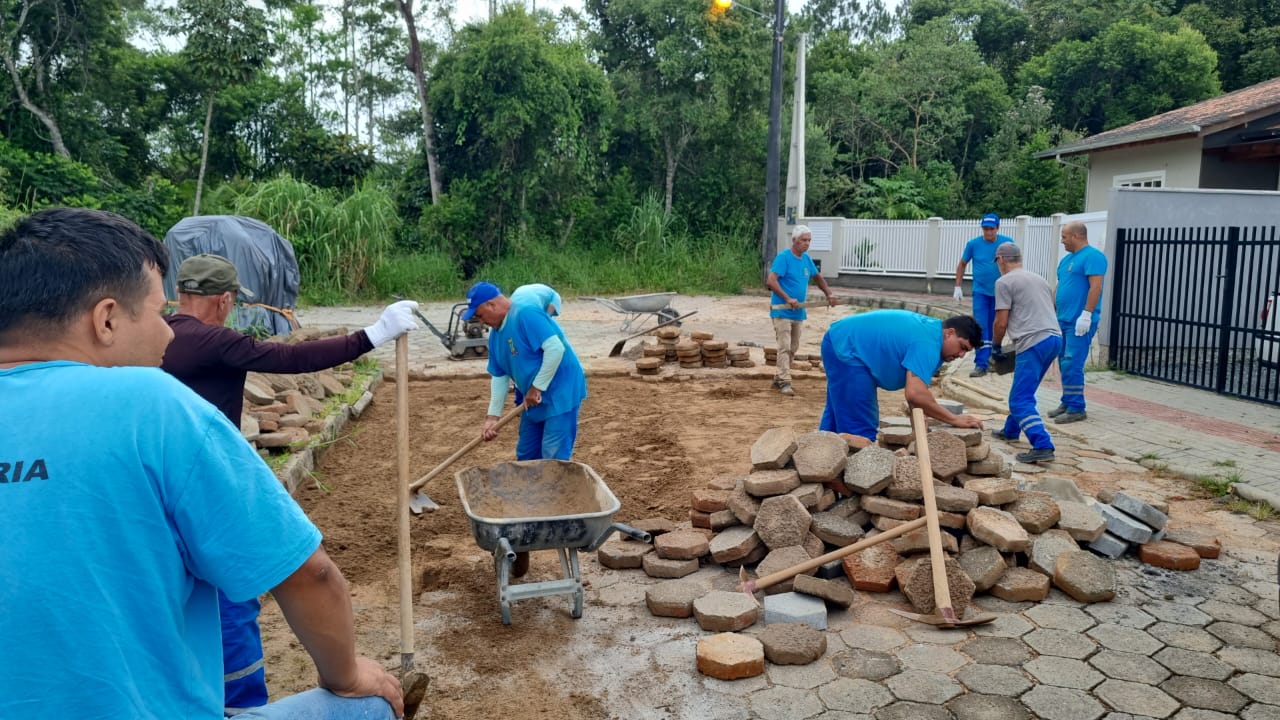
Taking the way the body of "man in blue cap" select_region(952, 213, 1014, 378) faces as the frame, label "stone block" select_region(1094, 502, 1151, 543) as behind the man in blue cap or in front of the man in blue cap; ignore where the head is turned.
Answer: in front

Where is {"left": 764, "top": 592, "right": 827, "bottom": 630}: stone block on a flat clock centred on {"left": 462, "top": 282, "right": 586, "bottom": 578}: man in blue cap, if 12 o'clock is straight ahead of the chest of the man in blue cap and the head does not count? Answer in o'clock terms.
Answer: The stone block is roughly at 9 o'clock from the man in blue cap.

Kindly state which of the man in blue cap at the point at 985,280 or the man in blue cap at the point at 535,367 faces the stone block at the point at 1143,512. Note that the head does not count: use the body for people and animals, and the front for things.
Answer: the man in blue cap at the point at 985,280

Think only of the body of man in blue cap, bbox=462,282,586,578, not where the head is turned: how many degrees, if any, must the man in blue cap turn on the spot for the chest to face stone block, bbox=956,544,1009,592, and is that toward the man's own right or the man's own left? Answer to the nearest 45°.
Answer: approximately 90° to the man's own left

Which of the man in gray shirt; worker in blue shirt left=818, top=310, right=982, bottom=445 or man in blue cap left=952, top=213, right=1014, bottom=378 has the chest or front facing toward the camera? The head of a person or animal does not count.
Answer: the man in blue cap

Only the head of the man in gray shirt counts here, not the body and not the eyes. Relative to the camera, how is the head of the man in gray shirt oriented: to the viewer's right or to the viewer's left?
to the viewer's left

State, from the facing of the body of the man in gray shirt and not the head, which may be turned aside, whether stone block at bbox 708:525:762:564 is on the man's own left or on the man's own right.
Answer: on the man's own left

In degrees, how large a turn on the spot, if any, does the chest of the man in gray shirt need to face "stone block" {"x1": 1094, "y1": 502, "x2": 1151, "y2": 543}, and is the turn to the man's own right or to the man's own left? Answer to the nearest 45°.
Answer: approximately 135° to the man's own left

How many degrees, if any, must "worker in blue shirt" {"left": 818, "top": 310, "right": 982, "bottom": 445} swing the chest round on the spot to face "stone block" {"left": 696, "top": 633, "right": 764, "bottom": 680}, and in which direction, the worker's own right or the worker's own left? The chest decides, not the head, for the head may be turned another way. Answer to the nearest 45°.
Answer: approximately 90° to the worker's own right

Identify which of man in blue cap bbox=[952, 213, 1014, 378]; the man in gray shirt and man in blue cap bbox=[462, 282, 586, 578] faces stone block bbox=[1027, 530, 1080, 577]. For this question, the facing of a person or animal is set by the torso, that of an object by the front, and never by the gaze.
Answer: man in blue cap bbox=[952, 213, 1014, 378]

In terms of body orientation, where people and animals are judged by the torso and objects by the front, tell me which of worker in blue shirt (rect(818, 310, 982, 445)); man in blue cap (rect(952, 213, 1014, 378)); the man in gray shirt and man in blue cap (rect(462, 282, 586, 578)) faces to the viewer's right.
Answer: the worker in blue shirt

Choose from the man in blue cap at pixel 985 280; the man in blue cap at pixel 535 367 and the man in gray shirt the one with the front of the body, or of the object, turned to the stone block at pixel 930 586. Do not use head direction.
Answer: the man in blue cap at pixel 985 280

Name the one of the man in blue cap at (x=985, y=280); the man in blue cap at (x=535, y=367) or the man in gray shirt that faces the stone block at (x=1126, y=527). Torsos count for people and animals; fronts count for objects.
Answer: the man in blue cap at (x=985, y=280)

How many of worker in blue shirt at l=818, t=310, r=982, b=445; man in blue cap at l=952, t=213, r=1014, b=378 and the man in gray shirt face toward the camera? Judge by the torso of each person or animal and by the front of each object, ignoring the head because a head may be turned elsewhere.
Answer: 1

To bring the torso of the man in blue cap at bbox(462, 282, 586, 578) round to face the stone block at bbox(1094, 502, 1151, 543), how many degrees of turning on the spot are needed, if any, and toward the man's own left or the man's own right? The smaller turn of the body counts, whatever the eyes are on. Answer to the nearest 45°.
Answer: approximately 135° to the man's own left

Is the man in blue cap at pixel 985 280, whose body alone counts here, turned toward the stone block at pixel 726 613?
yes

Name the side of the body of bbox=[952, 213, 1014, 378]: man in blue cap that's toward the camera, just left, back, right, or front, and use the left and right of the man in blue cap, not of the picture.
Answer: front

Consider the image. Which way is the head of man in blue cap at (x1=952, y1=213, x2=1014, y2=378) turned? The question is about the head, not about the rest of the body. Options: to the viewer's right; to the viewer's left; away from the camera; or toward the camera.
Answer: toward the camera

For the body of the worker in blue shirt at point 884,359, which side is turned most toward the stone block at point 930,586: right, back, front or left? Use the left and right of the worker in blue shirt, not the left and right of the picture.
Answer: right

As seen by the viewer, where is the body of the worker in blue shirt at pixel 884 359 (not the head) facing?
to the viewer's right

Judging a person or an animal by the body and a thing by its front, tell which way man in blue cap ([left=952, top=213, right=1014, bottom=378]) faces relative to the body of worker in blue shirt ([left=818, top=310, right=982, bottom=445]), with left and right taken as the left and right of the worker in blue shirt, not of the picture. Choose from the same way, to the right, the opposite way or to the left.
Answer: to the right
